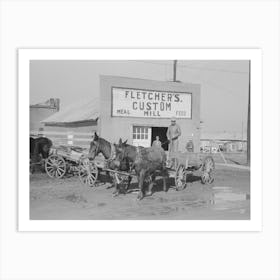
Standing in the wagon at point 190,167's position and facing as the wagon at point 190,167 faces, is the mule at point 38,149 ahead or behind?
ahead

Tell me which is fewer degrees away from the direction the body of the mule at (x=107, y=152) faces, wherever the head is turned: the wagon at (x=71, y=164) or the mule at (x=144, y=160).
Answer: the wagon

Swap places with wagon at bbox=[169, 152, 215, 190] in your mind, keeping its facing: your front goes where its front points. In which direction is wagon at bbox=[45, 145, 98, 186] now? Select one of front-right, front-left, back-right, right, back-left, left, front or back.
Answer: front-right

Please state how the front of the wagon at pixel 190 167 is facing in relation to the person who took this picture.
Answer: facing the viewer and to the left of the viewer

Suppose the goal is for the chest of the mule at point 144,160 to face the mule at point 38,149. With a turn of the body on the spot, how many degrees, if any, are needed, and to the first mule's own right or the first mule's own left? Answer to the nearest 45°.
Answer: approximately 45° to the first mule's own right

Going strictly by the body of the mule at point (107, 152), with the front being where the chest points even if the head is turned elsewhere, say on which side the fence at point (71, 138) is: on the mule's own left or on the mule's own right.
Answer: on the mule's own right

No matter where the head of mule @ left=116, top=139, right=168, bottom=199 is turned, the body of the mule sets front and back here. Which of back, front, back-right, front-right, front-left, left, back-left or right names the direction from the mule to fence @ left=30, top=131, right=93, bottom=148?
front-right

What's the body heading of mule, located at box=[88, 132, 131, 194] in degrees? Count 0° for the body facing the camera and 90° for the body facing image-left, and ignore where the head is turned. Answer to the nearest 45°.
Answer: approximately 45°

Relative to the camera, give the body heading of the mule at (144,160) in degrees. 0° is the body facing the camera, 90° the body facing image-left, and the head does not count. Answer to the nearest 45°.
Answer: approximately 45°
